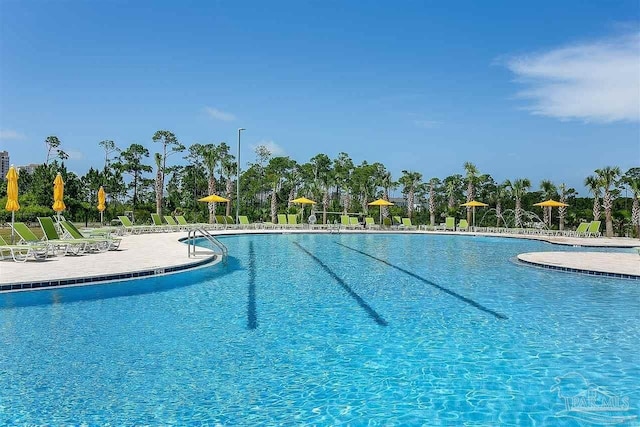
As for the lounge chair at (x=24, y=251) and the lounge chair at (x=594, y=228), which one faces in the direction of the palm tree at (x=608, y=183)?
the lounge chair at (x=24, y=251)

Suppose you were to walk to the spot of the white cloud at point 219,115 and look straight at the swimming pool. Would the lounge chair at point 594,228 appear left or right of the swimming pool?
left

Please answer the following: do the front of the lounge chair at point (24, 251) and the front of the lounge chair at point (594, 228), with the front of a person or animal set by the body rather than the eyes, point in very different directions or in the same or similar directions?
very different directions

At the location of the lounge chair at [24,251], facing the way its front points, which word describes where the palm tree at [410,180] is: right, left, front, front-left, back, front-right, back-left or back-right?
front-left

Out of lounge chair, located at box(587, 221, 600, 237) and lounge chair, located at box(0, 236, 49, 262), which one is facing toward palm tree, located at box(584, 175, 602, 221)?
lounge chair, located at box(0, 236, 49, 262)

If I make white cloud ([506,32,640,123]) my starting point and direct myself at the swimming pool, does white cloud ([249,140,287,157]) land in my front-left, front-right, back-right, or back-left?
back-right

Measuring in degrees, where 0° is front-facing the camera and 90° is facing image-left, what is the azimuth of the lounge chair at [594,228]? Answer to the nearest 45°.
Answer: approximately 45°

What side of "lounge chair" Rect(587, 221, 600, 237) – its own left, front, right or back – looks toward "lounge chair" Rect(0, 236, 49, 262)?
front

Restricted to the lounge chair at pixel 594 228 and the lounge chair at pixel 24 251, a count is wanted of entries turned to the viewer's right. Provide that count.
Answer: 1

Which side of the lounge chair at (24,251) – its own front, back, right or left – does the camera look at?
right

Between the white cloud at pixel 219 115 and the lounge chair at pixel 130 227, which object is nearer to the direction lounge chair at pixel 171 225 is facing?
the lounge chair

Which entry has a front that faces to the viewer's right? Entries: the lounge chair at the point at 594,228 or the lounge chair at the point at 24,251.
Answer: the lounge chair at the point at 24,251

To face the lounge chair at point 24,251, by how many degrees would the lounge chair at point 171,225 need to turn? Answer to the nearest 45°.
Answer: approximately 45° to its right

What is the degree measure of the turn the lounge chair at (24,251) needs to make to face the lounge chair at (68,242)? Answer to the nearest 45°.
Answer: approximately 45° to its left

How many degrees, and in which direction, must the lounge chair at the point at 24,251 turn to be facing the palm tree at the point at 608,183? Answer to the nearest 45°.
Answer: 0° — it already faces it

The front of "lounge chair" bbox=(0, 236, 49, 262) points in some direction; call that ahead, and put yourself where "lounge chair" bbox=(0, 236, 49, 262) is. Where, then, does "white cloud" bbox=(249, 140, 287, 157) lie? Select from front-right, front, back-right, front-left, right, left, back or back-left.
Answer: front-left

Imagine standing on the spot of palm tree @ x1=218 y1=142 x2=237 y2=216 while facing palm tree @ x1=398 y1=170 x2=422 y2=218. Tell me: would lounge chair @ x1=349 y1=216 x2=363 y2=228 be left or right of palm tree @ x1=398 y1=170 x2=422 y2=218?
right

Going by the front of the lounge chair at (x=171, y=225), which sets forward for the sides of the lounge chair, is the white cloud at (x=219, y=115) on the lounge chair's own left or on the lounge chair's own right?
on the lounge chair's own left
